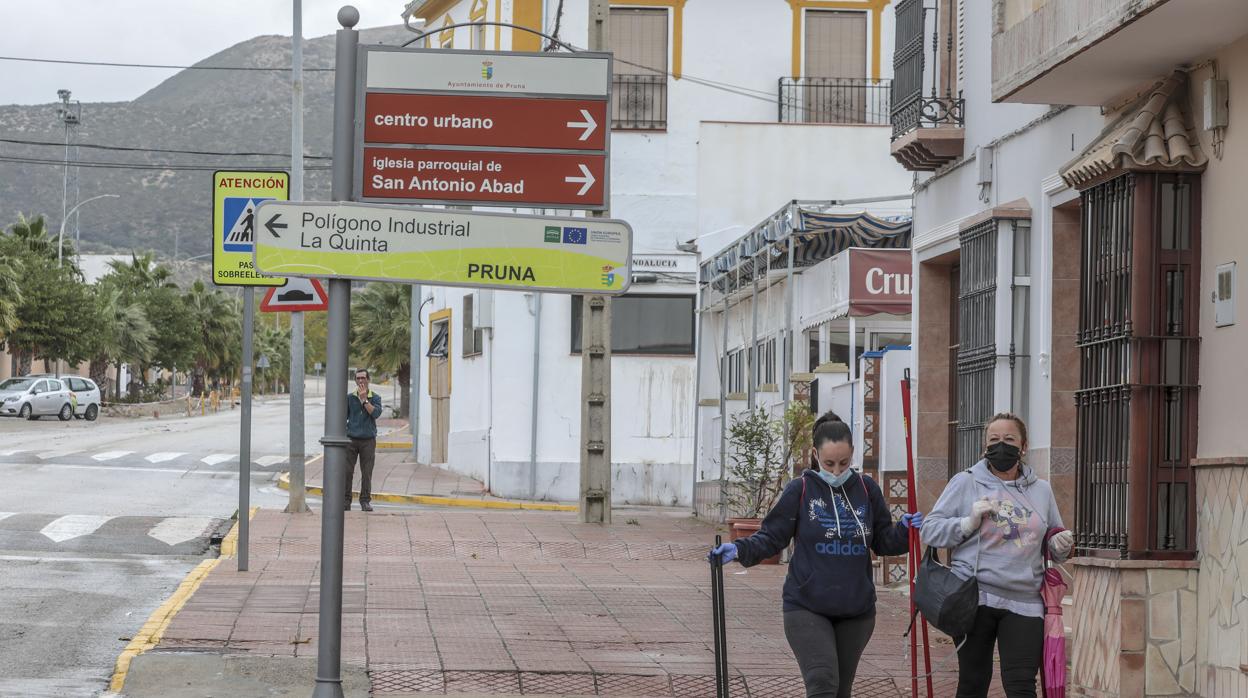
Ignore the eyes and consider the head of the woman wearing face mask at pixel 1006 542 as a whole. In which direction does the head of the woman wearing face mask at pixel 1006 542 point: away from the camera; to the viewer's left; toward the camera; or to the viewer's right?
toward the camera

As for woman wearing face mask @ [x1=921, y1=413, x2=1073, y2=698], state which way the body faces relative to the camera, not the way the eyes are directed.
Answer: toward the camera

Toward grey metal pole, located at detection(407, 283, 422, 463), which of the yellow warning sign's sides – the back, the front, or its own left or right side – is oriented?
back

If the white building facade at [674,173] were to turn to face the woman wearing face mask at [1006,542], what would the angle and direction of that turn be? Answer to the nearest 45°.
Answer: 0° — it already faces them

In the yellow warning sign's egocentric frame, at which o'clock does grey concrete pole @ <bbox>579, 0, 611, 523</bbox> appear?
The grey concrete pole is roughly at 7 o'clock from the yellow warning sign.

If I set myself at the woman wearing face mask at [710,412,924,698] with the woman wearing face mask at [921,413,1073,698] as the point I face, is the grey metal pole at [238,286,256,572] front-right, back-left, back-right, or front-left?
back-left

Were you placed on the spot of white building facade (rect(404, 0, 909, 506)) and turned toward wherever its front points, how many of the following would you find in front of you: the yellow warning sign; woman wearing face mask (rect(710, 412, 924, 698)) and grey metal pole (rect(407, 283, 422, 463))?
2

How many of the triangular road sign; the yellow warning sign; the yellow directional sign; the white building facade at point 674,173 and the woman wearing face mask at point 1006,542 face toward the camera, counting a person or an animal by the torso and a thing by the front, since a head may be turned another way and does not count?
5

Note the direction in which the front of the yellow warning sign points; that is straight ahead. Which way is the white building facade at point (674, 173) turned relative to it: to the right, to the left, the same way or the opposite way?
the same way

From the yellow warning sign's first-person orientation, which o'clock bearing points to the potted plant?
The potted plant is roughly at 8 o'clock from the yellow warning sign.

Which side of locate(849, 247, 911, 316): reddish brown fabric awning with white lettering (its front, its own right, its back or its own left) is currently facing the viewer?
front

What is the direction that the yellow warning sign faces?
toward the camera

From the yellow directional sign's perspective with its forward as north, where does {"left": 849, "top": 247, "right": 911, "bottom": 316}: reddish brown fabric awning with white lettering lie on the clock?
The reddish brown fabric awning with white lettering is roughly at 7 o'clock from the yellow directional sign.

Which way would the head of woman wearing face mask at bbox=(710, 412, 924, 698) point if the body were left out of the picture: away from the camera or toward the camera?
toward the camera

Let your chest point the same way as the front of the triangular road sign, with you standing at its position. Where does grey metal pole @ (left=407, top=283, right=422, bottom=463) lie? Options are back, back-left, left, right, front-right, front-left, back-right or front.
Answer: back

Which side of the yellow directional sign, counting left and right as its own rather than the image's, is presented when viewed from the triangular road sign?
back

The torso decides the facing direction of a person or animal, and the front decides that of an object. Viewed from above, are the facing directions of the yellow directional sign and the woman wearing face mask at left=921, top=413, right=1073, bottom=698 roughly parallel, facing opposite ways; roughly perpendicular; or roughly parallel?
roughly parallel

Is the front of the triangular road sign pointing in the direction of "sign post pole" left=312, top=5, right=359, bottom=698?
yes
